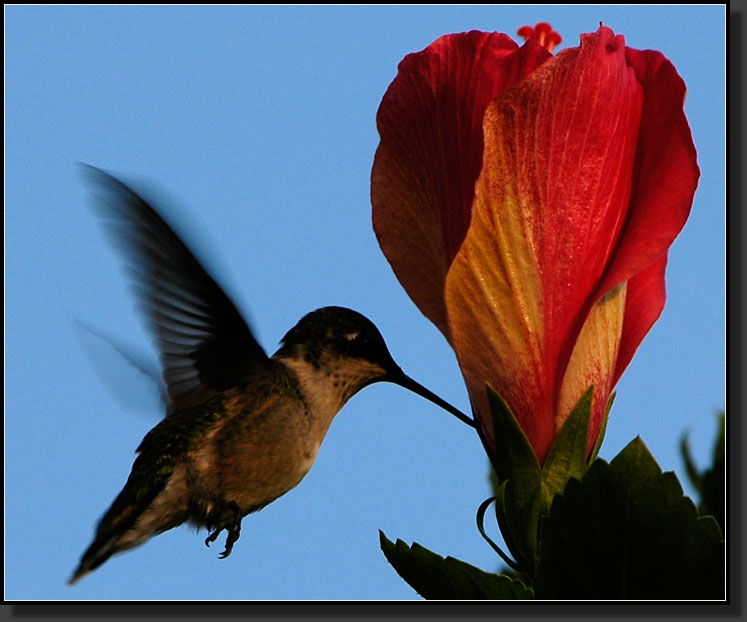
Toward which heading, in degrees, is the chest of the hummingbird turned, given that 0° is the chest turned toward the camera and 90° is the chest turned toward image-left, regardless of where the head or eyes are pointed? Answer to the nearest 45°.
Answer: approximately 270°

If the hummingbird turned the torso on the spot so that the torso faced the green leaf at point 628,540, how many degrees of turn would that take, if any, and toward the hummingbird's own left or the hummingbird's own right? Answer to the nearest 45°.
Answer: approximately 45° to the hummingbird's own right
